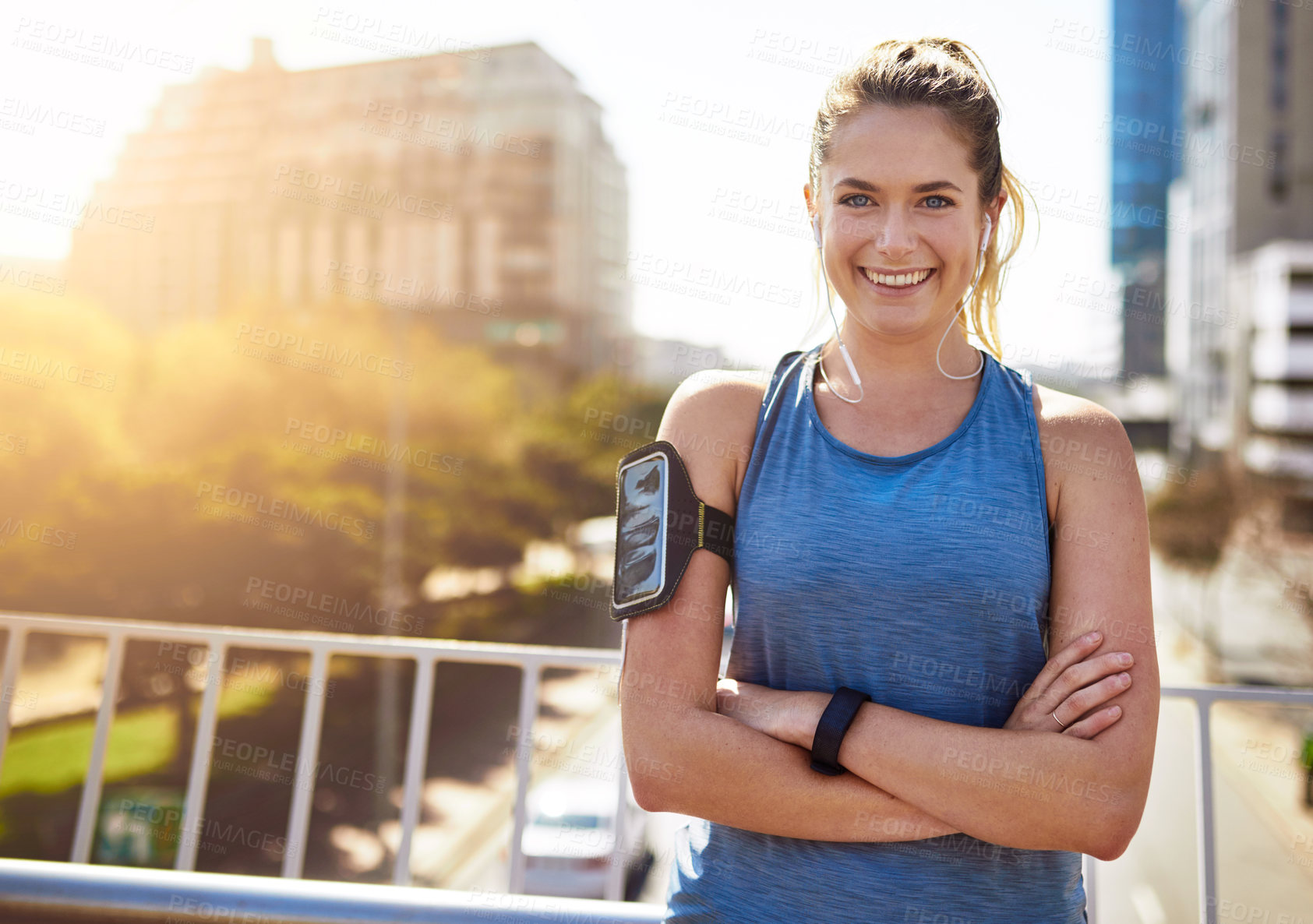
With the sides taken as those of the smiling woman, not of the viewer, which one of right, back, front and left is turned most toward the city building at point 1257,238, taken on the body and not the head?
back

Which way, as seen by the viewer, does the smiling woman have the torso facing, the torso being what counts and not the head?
toward the camera

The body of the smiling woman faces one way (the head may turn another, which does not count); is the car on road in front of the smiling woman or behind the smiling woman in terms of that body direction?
behind

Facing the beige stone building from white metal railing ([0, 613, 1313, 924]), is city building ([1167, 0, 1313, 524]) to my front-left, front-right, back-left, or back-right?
front-right
